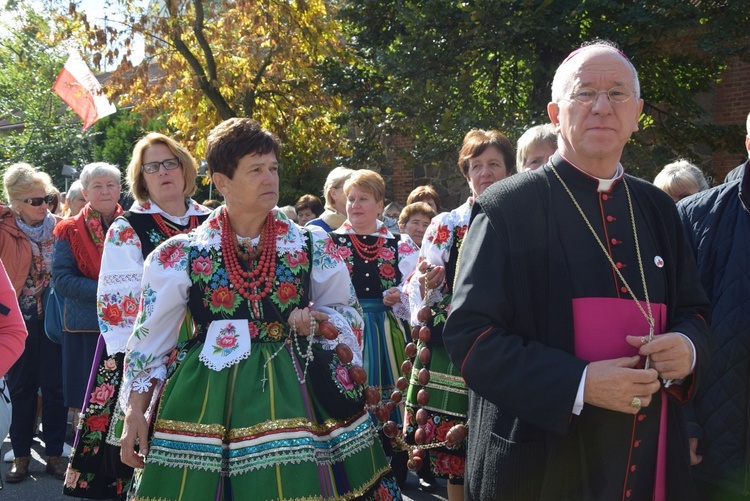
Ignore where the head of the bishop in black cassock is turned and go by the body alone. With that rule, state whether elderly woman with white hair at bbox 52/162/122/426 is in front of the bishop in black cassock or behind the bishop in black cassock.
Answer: behind

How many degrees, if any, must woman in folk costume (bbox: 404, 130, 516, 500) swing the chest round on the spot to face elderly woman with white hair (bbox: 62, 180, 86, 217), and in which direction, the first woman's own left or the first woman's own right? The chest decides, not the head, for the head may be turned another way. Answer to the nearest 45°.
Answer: approximately 135° to the first woman's own right

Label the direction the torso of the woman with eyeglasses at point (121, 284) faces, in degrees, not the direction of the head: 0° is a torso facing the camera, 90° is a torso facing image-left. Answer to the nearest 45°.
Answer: approximately 315°
